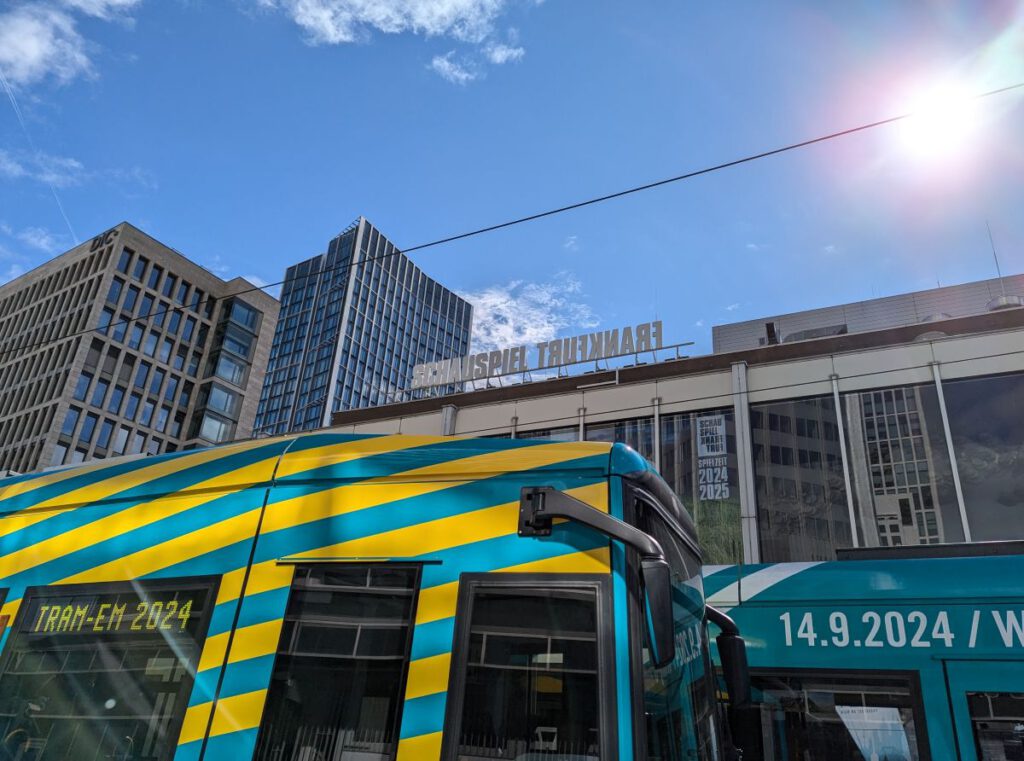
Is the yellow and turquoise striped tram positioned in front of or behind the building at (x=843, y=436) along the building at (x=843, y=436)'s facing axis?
in front

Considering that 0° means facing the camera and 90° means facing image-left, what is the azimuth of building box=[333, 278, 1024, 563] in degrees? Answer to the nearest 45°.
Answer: approximately 45°

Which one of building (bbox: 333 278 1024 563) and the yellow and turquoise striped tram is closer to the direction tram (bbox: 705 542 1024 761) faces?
the yellow and turquoise striped tram

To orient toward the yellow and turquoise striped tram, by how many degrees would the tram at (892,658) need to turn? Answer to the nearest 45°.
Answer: approximately 45° to its left

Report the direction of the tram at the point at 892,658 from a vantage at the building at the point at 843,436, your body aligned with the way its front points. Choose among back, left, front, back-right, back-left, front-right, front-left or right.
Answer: front-left

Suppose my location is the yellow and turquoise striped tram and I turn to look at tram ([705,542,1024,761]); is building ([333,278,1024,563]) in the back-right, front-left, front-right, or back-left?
front-left

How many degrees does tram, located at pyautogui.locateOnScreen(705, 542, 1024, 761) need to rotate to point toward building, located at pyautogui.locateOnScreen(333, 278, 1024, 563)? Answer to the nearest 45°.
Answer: approximately 90° to its right

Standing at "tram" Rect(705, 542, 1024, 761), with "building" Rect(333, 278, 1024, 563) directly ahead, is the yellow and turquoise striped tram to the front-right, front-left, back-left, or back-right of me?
back-left

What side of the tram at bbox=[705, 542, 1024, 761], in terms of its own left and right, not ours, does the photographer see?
left

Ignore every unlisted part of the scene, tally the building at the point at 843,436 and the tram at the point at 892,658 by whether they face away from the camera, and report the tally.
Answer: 0
